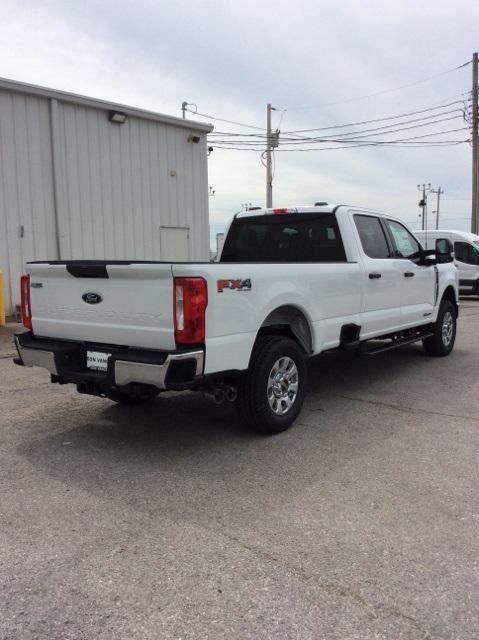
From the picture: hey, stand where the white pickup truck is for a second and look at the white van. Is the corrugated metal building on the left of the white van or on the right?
left

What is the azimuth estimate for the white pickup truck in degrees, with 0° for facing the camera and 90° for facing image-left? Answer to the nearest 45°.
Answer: approximately 225°

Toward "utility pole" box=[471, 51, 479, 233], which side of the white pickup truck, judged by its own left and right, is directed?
front

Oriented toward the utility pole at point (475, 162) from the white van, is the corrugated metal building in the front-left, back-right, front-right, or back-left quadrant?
back-left

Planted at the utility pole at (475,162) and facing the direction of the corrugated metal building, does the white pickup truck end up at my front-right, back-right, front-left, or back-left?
front-left

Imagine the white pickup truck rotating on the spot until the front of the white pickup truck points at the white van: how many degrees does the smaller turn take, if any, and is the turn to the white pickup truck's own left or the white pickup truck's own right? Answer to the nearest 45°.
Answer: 0° — it already faces it

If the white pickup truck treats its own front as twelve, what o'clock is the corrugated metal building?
The corrugated metal building is roughly at 10 o'clock from the white pickup truck.

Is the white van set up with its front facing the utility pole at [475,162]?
no
